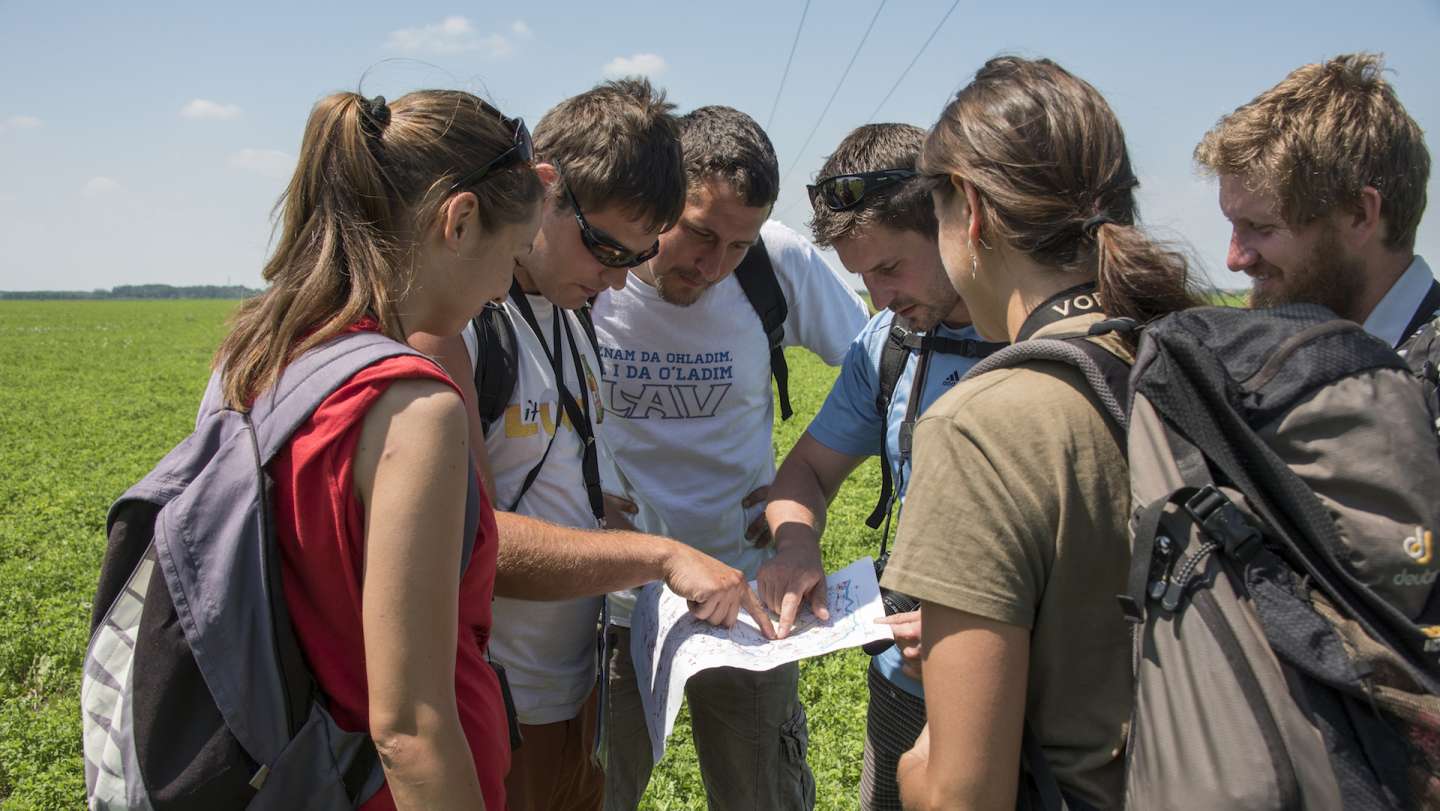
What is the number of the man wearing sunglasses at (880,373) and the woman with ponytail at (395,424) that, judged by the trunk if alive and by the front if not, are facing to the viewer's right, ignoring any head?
1

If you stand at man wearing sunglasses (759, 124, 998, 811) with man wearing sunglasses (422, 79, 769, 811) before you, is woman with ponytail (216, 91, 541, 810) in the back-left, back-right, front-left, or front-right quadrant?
front-left

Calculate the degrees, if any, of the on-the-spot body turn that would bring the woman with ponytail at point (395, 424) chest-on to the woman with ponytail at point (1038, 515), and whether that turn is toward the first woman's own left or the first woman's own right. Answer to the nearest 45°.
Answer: approximately 45° to the first woman's own right

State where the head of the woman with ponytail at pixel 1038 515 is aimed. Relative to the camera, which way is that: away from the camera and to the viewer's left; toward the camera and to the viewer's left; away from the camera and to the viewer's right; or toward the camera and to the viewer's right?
away from the camera and to the viewer's left

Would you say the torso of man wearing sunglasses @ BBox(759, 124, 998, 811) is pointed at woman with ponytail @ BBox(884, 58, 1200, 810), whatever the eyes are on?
no

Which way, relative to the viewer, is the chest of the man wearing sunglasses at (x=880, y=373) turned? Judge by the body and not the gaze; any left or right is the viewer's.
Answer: facing the viewer and to the left of the viewer

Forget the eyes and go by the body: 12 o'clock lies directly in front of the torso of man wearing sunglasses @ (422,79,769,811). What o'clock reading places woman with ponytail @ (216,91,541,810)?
The woman with ponytail is roughly at 2 o'clock from the man wearing sunglasses.

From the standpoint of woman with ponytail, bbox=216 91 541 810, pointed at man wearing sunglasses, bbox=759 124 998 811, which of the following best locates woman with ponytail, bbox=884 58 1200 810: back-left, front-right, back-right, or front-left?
front-right

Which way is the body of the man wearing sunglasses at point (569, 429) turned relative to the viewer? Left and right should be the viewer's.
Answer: facing the viewer and to the right of the viewer

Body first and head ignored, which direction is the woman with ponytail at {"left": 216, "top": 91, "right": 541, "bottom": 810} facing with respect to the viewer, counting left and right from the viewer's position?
facing to the right of the viewer

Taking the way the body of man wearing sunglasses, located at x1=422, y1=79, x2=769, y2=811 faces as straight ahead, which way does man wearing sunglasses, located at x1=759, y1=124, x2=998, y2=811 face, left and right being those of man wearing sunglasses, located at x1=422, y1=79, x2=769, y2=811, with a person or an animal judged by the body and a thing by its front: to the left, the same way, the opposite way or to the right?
to the right

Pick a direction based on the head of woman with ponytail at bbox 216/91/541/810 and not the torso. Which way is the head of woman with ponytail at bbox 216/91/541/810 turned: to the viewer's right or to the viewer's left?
to the viewer's right

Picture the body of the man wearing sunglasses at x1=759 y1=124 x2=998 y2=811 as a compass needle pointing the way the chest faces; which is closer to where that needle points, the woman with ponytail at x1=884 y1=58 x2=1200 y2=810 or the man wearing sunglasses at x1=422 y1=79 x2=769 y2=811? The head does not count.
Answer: the man wearing sunglasses

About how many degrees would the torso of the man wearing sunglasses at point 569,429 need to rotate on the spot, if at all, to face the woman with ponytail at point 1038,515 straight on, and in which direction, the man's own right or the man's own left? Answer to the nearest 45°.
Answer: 0° — they already face them

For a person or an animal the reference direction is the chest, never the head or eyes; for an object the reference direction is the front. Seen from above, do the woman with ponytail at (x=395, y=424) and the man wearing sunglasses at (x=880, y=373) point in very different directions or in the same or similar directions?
very different directions
